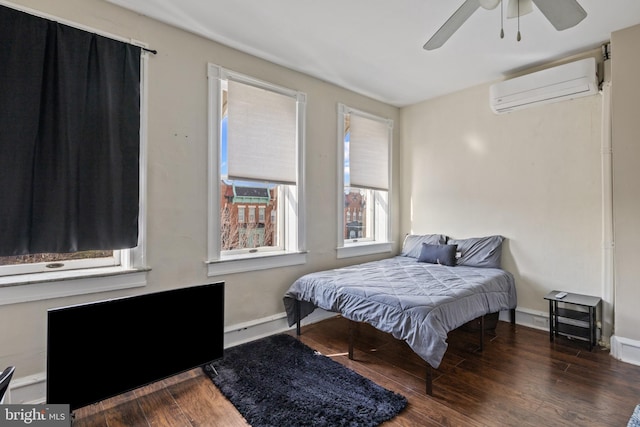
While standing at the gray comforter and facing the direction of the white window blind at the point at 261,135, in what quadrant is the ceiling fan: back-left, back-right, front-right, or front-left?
back-left

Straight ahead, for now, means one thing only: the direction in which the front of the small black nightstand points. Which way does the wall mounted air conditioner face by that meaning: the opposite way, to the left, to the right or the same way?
the same way

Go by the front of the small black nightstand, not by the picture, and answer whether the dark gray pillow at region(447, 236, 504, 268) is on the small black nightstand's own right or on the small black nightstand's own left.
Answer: on the small black nightstand's own right

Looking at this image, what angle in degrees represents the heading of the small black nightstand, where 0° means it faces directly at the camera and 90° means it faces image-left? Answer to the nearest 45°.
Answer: approximately 45°

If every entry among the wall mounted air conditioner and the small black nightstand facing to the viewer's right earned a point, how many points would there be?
0

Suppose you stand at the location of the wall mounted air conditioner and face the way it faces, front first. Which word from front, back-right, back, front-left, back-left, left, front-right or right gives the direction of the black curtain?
front

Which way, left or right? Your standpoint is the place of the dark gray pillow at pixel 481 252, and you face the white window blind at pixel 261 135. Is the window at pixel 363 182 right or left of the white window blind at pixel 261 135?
right

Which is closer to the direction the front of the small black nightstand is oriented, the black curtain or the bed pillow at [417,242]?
the black curtain

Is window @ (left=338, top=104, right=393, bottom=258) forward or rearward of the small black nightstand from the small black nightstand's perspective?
forward

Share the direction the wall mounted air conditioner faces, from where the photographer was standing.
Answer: facing the viewer and to the left of the viewer

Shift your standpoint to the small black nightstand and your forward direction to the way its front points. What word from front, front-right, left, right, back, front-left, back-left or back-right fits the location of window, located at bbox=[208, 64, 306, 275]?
front

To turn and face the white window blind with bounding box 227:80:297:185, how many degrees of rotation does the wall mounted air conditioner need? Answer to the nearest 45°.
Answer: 0° — it already faces it

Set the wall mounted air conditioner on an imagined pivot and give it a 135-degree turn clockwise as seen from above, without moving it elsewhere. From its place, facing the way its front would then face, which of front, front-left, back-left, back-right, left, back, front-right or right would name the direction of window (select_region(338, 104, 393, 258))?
left
